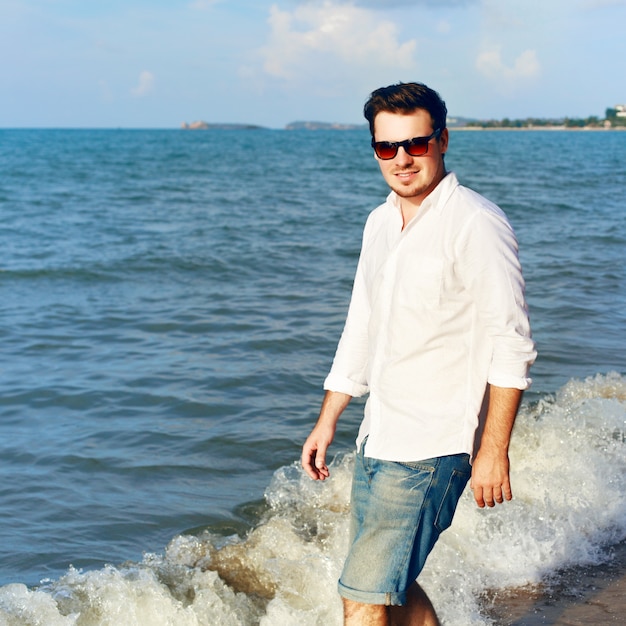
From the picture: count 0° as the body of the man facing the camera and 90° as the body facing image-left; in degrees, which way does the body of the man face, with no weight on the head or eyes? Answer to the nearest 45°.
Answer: approximately 45°
